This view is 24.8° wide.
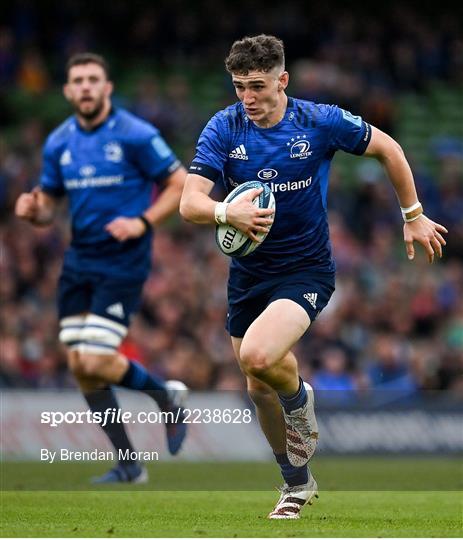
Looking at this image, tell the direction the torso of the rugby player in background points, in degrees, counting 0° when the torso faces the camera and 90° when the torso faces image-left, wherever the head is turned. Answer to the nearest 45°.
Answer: approximately 45°

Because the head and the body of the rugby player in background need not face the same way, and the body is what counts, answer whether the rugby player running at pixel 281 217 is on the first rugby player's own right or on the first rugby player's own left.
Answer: on the first rugby player's own left
